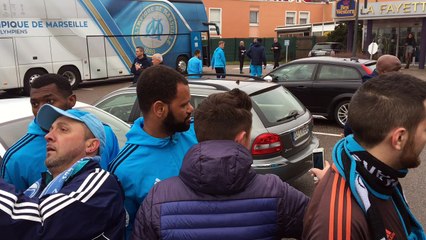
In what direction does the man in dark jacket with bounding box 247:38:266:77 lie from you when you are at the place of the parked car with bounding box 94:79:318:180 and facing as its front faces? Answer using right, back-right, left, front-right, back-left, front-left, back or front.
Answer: front-right

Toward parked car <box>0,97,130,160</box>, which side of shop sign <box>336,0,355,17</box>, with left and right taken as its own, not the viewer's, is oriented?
front

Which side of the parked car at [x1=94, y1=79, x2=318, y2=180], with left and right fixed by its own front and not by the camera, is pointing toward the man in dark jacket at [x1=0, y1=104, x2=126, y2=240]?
left

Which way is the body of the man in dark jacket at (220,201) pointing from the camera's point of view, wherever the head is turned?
away from the camera

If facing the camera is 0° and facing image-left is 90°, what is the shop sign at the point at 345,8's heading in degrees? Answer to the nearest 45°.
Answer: approximately 0°

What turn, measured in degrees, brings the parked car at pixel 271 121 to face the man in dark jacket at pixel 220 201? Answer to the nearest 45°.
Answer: approximately 135° to its left

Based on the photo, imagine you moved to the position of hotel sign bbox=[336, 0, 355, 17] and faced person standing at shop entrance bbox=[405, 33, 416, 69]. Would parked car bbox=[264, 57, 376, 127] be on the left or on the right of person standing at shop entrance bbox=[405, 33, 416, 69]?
right

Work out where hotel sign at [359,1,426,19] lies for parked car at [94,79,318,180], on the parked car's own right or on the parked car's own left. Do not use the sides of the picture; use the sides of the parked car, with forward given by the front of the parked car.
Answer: on the parked car's own right

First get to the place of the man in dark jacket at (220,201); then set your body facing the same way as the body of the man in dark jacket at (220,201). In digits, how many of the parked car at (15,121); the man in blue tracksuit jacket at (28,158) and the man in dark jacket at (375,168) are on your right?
1

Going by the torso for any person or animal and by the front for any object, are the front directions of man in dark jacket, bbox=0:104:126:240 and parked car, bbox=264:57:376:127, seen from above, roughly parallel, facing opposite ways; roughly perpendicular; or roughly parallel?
roughly perpendicular

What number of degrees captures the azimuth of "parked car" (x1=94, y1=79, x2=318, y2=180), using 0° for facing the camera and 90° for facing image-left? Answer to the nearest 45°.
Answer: approximately 135°

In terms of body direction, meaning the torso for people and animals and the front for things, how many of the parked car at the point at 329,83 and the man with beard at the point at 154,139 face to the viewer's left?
1
